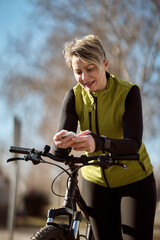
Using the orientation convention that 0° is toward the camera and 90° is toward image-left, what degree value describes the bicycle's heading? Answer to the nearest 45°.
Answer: approximately 45°

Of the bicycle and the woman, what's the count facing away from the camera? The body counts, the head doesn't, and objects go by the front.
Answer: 0

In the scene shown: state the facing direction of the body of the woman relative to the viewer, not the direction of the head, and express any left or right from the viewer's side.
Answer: facing the viewer and to the left of the viewer
